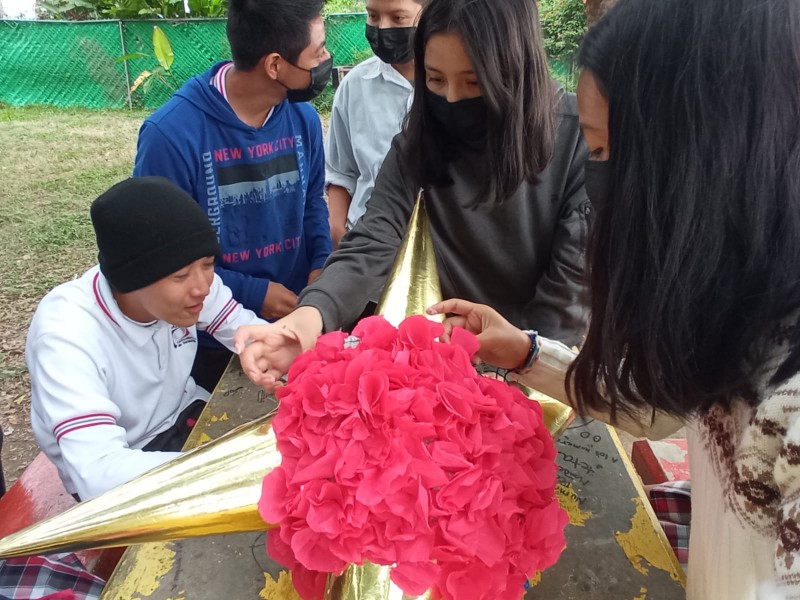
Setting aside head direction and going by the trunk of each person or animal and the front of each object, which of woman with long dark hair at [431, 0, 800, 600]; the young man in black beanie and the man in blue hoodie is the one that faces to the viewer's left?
the woman with long dark hair

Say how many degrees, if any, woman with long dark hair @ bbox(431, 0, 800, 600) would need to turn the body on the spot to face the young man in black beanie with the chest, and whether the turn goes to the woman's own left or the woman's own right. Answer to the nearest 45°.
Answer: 0° — they already face them

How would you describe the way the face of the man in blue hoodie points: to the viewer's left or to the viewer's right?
to the viewer's right

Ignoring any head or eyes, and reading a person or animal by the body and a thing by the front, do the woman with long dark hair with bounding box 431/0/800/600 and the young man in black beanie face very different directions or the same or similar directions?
very different directions

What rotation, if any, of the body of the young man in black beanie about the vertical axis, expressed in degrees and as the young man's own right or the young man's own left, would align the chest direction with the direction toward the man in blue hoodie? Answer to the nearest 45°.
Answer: approximately 90° to the young man's own left

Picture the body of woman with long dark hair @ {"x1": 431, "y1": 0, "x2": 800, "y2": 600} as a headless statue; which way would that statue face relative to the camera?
to the viewer's left

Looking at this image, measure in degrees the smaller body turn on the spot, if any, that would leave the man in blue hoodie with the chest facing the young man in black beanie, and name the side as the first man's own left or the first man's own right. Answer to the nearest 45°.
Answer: approximately 90° to the first man's own right

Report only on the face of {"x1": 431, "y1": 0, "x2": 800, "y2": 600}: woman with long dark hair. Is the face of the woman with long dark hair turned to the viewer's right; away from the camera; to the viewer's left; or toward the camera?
to the viewer's left

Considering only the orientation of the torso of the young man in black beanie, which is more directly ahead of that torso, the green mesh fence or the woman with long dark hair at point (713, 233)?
the woman with long dark hair

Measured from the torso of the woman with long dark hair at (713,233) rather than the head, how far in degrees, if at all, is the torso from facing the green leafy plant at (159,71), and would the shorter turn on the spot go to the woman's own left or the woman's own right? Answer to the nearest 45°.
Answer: approximately 45° to the woman's own right
